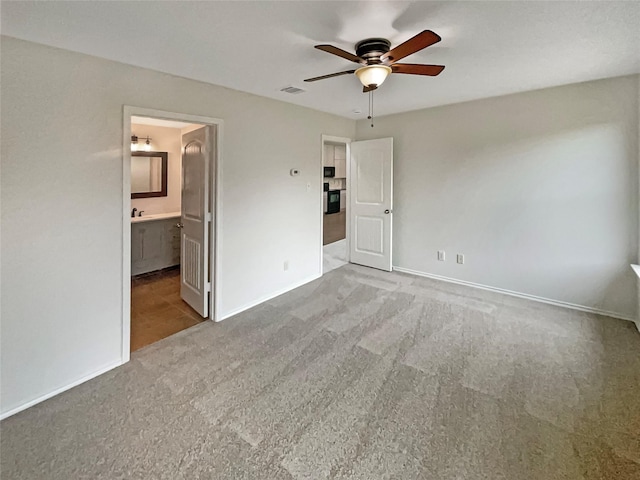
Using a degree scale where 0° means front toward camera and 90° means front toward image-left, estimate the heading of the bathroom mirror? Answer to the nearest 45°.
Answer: approximately 0°

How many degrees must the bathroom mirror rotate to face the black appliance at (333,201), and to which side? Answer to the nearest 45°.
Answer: approximately 135° to its left

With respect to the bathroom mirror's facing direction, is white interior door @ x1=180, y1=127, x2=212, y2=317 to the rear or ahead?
ahead
